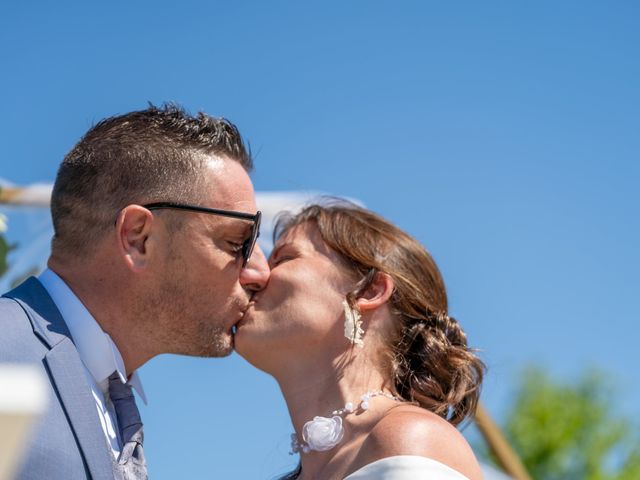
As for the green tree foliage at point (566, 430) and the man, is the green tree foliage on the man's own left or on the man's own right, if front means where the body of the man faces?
on the man's own left

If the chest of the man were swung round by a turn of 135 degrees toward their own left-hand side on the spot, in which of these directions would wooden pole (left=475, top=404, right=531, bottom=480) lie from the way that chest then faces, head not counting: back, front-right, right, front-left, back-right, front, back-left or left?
right

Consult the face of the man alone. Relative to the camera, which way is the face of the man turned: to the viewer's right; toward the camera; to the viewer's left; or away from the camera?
to the viewer's right

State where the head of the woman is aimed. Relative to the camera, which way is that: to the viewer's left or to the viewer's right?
to the viewer's left

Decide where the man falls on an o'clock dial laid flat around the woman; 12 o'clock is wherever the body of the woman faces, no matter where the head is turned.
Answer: The man is roughly at 11 o'clock from the woman.

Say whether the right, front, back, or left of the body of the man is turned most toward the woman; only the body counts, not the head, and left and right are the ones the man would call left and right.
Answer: front

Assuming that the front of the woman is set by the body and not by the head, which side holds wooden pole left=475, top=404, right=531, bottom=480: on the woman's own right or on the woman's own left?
on the woman's own right

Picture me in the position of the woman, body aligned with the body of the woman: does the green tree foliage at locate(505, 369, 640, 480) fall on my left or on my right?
on my right

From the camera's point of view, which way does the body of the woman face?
to the viewer's left

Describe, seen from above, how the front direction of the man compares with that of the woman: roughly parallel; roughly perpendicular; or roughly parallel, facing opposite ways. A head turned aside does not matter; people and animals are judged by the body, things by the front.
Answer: roughly parallel, facing opposite ways

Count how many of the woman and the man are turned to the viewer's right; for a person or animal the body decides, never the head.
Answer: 1

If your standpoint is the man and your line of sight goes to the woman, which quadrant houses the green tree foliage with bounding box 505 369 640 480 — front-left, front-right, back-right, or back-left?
front-left

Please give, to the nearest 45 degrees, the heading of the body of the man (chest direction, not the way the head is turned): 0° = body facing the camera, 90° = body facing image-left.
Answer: approximately 270°
